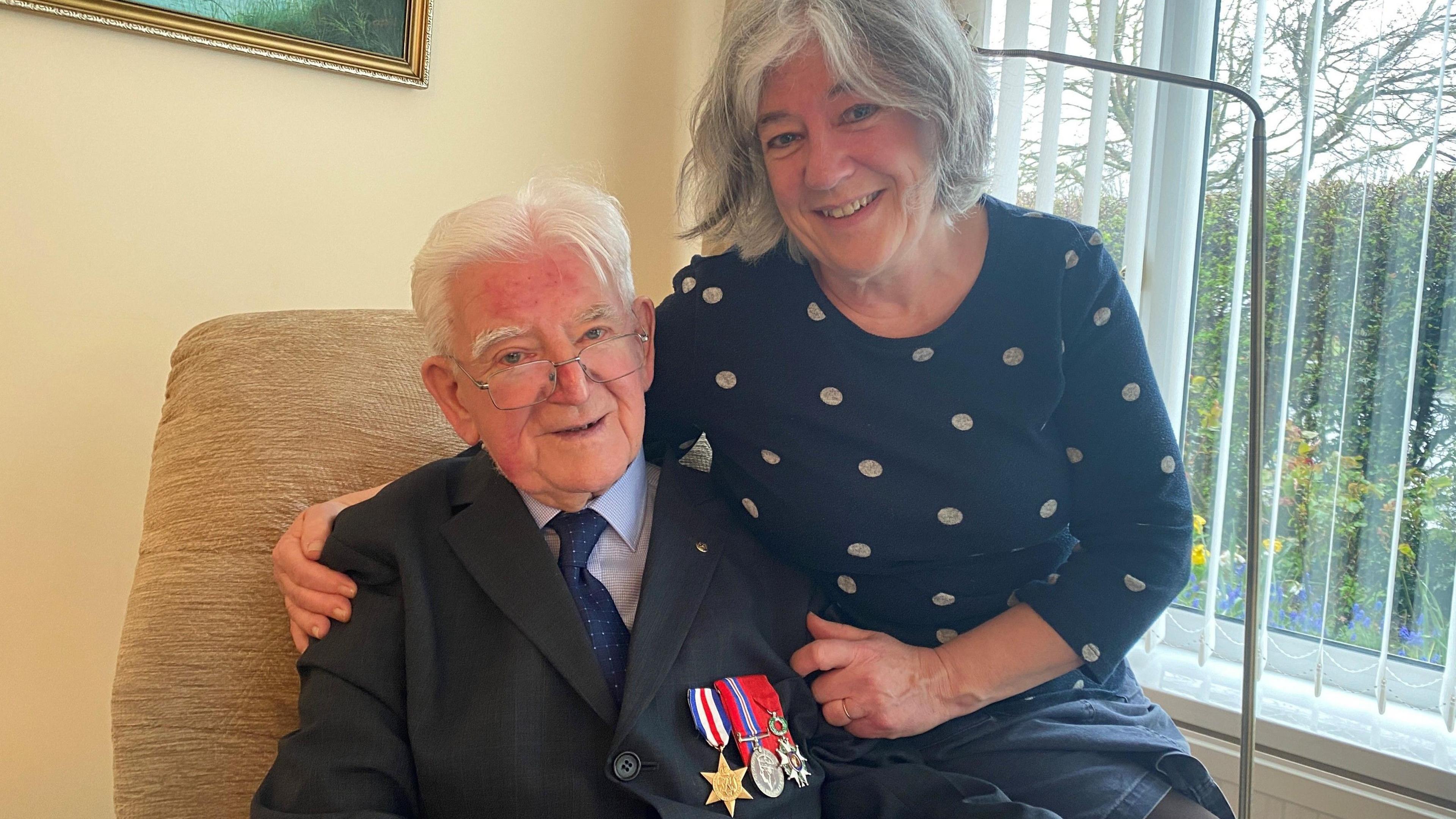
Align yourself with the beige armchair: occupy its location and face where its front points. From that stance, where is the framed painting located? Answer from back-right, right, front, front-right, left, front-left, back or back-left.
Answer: back

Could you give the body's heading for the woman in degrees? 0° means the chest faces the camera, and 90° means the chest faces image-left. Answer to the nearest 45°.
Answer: approximately 0°

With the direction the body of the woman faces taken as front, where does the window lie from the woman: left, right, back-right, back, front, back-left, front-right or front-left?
back-left
